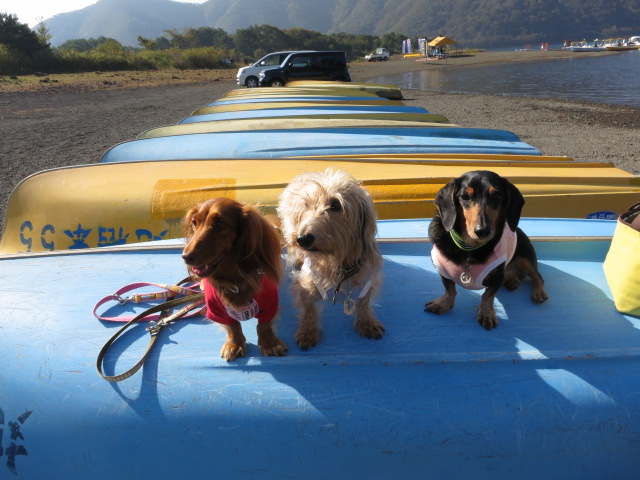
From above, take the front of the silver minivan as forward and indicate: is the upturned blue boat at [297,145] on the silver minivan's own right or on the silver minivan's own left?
on the silver minivan's own left

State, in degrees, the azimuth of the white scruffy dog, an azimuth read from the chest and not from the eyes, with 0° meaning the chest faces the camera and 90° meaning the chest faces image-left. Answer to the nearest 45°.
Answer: approximately 0°

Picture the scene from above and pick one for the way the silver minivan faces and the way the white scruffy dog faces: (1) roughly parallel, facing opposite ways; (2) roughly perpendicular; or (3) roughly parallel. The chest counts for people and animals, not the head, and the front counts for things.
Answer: roughly perpendicular

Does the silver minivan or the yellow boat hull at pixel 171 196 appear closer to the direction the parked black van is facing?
the silver minivan

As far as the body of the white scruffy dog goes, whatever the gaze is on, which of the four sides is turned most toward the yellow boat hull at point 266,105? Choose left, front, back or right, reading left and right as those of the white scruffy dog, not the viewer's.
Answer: back

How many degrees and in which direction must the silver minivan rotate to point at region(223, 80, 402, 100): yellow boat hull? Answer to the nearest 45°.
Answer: approximately 90° to its left

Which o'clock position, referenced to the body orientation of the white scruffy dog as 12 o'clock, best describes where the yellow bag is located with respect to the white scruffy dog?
The yellow bag is roughly at 9 o'clock from the white scruffy dog.

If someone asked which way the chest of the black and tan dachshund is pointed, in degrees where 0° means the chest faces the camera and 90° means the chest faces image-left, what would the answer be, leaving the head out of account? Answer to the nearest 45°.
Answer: approximately 45°

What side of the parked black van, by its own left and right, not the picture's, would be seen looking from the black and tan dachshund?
left

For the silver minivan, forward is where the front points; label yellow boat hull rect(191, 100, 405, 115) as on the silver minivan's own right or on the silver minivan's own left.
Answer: on the silver minivan's own left

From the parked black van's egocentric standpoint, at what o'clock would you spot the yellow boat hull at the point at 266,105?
The yellow boat hull is roughly at 9 o'clock from the parked black van.

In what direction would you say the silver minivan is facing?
to the viewer's left

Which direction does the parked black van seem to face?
to the viewer's left

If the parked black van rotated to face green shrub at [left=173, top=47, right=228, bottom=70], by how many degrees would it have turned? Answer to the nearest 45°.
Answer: approximately 90° to its right
